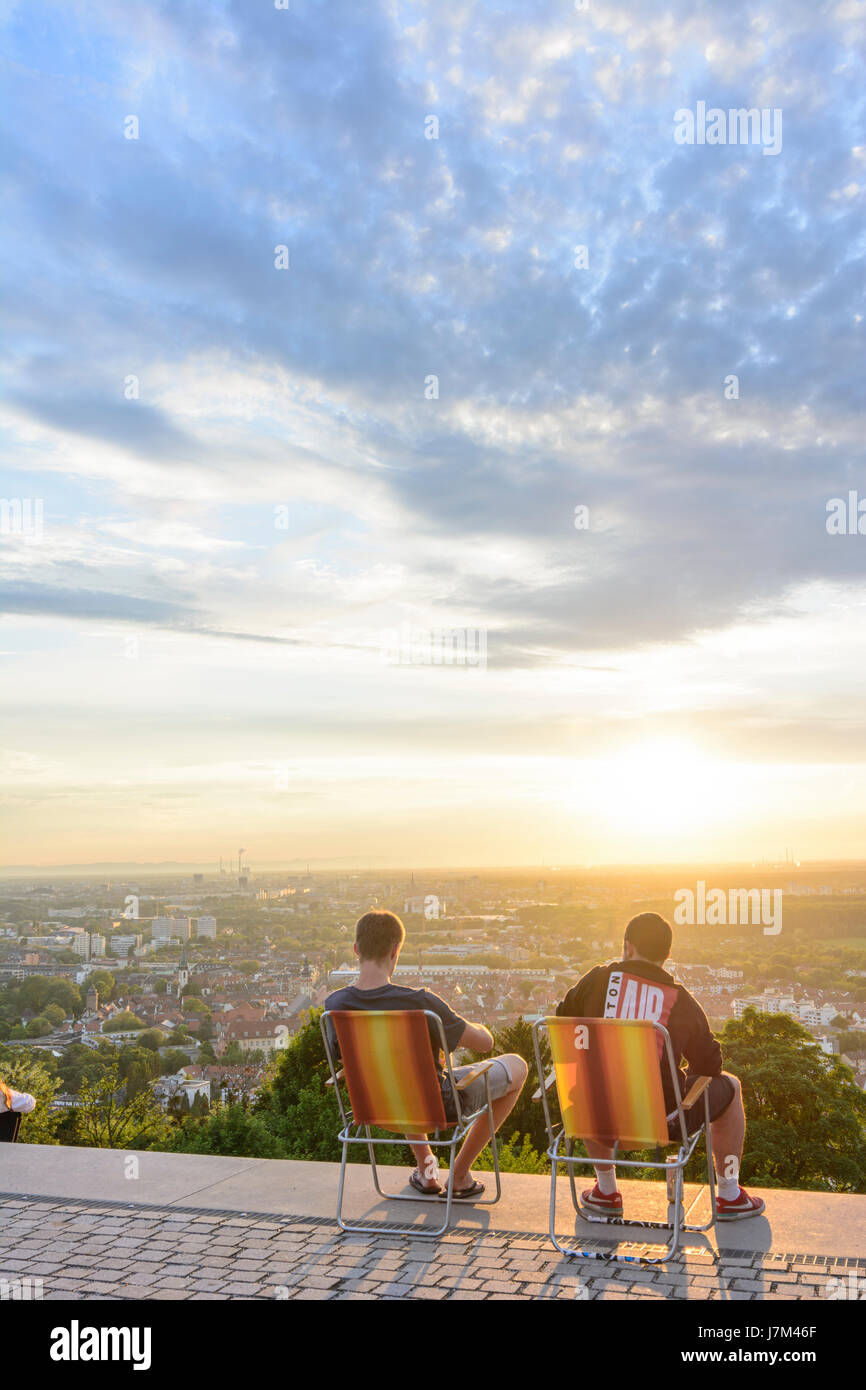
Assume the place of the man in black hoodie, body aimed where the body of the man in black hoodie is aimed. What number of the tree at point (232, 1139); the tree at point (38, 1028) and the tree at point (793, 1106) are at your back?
0

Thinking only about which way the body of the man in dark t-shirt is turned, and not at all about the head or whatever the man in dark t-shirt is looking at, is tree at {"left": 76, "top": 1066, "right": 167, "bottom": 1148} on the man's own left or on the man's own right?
on the man's own left

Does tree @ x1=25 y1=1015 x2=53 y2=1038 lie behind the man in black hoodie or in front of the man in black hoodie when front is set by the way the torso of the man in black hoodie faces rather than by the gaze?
in front

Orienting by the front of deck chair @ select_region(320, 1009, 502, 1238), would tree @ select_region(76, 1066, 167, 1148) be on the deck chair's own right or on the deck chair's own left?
on the deck chair's own left

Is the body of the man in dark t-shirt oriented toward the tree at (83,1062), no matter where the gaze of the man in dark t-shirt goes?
no

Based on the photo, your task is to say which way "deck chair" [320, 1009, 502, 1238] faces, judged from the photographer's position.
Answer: facing away from the viewer and to the right of the viewer

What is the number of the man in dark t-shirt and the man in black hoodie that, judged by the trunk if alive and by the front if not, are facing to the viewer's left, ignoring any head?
0

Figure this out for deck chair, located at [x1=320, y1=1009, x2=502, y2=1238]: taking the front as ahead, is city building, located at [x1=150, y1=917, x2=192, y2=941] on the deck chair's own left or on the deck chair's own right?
on the deck chair's own left

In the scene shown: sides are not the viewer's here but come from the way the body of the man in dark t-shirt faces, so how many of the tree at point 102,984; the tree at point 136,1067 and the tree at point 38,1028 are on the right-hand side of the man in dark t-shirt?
0

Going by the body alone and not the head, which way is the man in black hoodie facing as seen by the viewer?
away from the camera

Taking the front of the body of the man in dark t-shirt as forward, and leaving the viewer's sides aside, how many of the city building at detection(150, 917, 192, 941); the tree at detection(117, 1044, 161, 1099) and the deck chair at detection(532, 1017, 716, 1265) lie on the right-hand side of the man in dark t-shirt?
1

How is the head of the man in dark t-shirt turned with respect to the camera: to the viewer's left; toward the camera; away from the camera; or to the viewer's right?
away from the camera

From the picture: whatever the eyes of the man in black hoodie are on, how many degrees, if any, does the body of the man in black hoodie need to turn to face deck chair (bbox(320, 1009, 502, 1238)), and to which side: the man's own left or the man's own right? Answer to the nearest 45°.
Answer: approximately 90° to the man's own left

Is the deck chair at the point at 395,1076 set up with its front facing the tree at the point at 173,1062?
no

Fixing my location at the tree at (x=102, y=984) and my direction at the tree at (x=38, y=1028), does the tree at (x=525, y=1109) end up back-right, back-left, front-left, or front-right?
front-left
